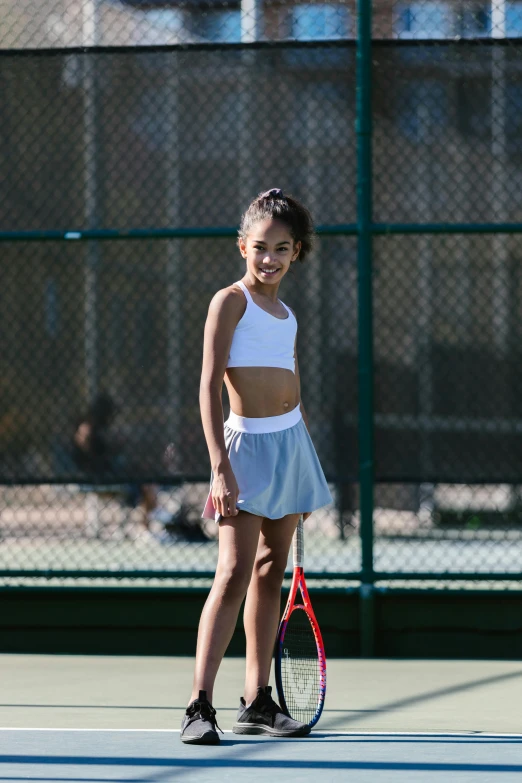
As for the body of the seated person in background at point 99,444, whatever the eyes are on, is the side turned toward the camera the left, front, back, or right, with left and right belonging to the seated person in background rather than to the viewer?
right

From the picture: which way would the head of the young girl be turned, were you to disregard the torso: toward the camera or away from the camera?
toward the camera

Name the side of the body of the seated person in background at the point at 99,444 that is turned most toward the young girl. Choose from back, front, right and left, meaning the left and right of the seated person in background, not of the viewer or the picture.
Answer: right

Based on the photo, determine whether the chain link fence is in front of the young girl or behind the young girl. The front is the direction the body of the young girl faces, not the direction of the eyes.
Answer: behind

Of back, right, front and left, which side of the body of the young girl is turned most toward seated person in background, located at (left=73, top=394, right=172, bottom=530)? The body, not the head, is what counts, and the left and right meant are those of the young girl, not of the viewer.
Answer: back

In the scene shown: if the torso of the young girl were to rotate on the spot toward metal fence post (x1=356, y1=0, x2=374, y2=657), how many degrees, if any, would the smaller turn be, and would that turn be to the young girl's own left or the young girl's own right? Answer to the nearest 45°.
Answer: approximately 135° to the young girl's own left

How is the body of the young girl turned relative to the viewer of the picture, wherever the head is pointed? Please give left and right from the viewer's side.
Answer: facing the viewer and to the right of the viewer
